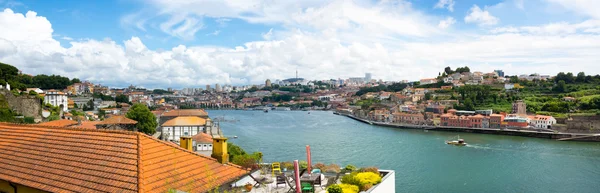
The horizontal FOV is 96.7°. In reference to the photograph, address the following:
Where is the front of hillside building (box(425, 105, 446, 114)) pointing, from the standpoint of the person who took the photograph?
facing the viewer and to the left of the viewer

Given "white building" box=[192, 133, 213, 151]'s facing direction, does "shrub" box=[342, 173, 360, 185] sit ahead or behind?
ahead

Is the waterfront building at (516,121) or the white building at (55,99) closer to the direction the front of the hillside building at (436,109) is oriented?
the white building

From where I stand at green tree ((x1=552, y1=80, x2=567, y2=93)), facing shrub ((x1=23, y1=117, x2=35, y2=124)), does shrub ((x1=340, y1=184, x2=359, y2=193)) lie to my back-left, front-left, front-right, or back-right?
front-left

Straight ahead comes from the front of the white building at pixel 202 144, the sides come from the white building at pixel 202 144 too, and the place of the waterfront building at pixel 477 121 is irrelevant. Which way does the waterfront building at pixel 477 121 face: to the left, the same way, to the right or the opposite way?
to the right

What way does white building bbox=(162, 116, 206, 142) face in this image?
toward the camera

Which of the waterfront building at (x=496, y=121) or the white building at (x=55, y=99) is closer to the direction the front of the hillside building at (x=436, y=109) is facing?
the white building

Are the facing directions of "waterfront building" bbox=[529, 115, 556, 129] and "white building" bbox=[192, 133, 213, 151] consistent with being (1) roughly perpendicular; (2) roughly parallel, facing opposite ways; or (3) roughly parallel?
roughly perpendicular
